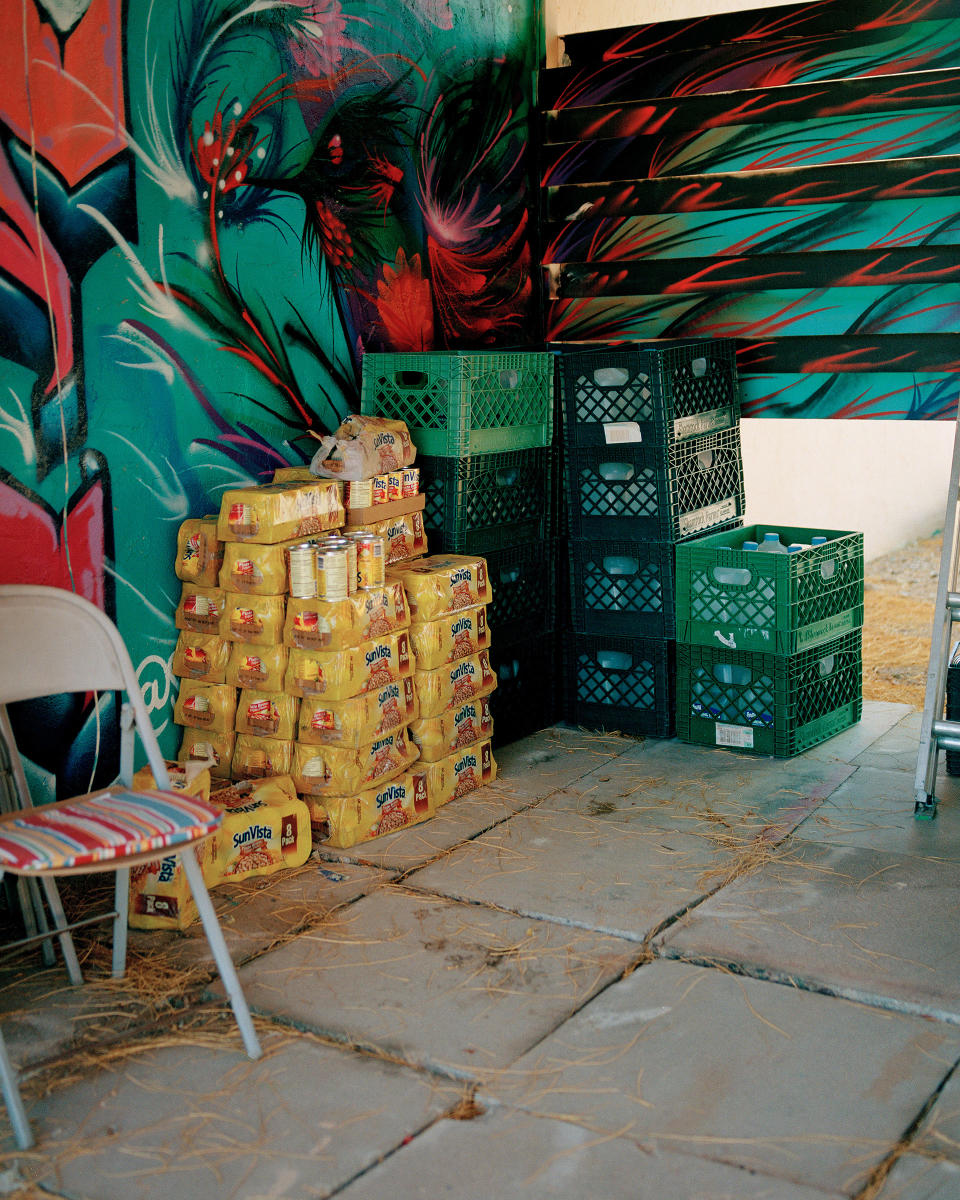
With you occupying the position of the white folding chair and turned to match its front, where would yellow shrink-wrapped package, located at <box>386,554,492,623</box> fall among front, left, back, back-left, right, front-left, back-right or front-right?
left

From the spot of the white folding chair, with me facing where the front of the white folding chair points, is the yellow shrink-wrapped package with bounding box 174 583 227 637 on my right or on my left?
on my left

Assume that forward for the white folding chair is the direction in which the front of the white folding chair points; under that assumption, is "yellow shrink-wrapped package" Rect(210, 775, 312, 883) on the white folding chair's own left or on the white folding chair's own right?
on the white folding chair's own left

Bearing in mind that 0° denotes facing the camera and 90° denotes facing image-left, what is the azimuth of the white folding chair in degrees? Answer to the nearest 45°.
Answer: approximately 315°

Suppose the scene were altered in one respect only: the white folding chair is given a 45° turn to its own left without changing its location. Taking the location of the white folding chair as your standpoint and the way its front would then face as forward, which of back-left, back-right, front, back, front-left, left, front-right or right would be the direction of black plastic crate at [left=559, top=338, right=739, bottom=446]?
front-left

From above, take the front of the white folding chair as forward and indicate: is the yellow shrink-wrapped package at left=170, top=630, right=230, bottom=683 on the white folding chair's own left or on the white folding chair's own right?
on the white folding chair's own left

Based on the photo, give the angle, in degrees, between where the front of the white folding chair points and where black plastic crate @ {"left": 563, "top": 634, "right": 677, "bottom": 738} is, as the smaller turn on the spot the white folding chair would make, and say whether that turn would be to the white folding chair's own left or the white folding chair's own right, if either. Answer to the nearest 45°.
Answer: approximately 90° to the white folding chair's own left

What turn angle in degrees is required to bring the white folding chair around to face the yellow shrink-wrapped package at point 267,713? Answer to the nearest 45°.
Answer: approximately 90° to its left

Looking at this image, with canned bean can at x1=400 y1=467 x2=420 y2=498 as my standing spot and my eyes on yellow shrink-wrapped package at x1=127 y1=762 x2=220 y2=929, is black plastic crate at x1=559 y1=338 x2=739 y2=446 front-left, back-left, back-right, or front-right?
back-left

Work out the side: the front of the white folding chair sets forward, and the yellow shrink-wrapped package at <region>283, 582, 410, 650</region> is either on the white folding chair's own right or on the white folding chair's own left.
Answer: on the white folding chair's own left
